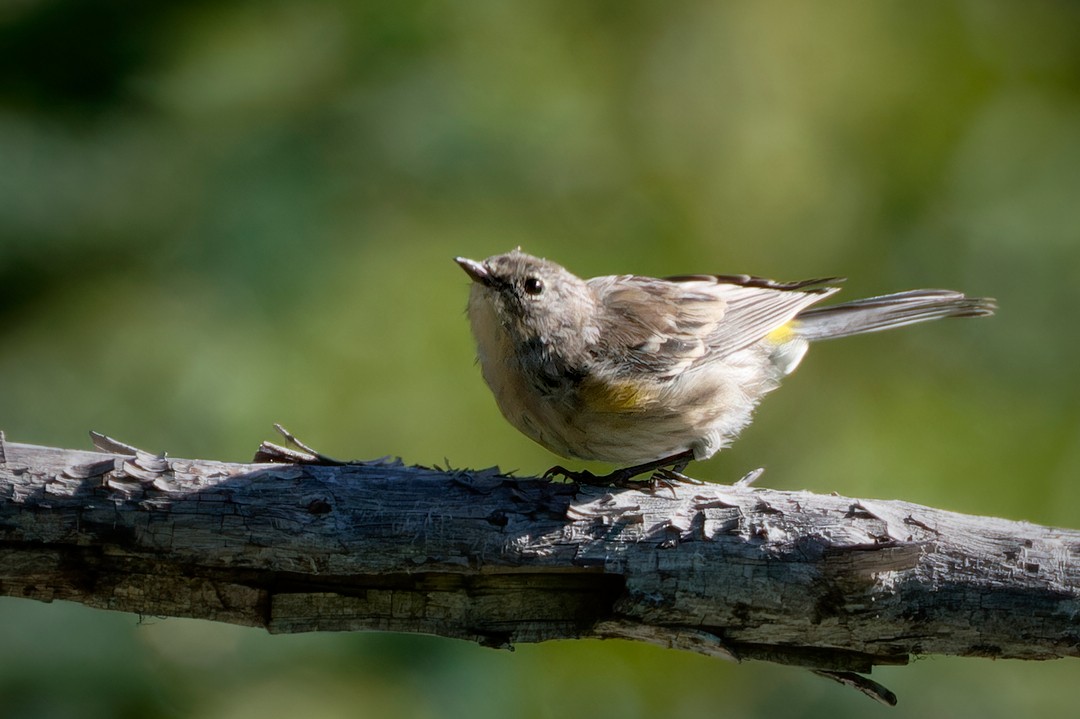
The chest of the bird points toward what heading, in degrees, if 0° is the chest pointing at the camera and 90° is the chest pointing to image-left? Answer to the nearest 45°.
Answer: approximately 90°
